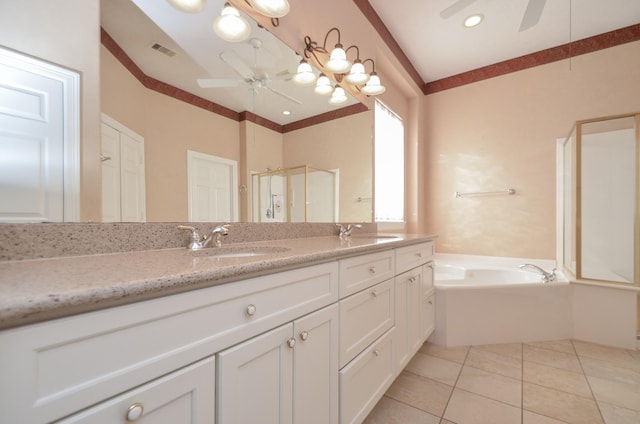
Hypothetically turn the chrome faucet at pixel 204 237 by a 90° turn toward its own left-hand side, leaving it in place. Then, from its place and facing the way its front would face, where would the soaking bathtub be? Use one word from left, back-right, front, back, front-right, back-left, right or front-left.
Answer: front-right

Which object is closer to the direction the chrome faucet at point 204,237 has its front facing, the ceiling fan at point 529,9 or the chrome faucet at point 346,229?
the ceiling fan

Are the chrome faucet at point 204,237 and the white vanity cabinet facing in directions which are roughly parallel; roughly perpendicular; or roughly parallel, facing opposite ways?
roughly parallel

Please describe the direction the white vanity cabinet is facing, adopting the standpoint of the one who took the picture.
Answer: facing the viewer and to the right of the viewer

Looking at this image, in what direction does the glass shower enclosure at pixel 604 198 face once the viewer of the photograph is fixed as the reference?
facing the viewer and to the left of the viewer

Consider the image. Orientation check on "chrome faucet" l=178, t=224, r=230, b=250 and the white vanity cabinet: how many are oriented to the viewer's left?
0

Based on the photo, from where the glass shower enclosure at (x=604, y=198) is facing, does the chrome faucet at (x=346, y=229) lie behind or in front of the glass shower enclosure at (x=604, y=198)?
in front

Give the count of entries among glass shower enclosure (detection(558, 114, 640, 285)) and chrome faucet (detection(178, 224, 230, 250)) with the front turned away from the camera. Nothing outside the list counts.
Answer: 0
